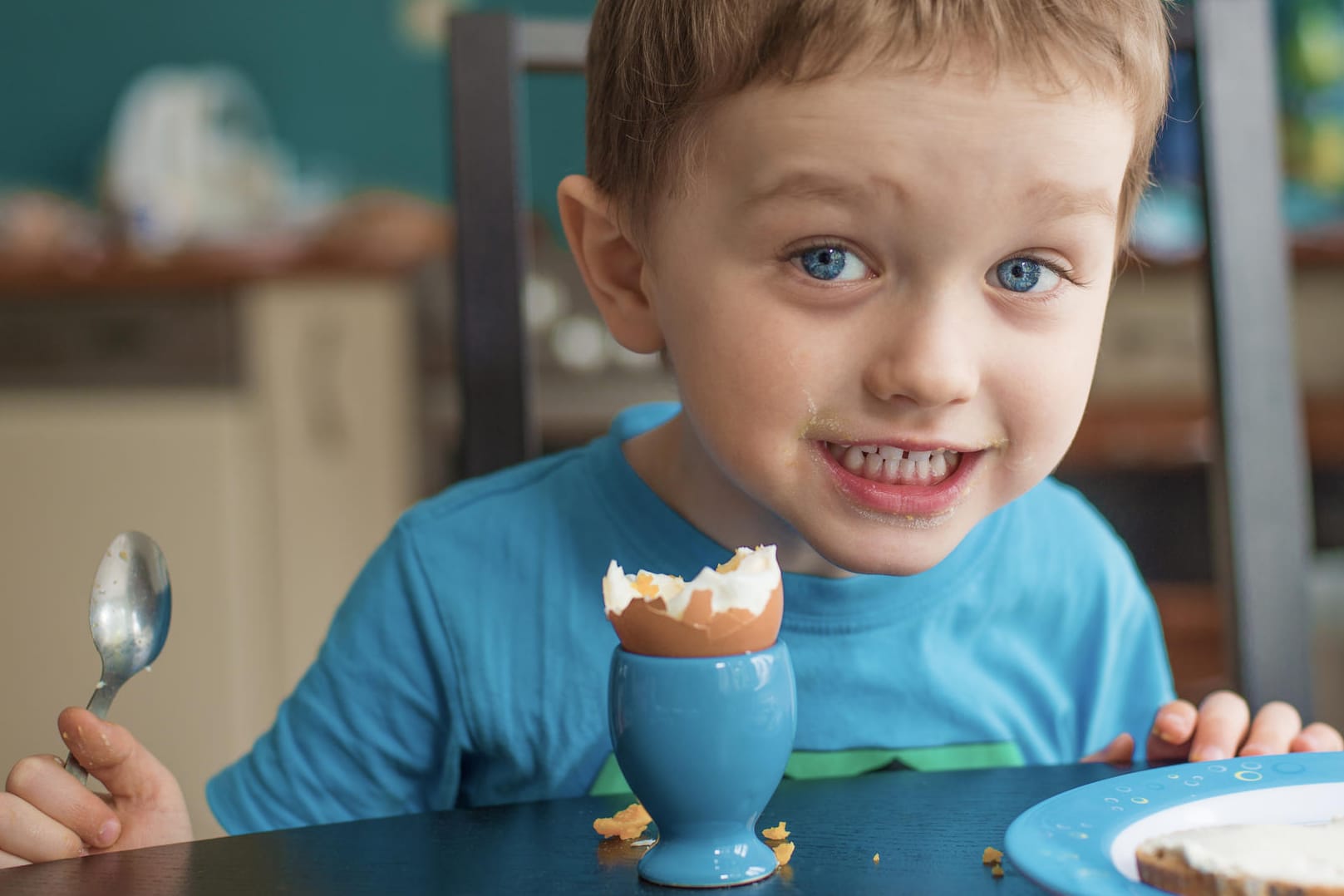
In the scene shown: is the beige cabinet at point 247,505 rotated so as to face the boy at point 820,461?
yes

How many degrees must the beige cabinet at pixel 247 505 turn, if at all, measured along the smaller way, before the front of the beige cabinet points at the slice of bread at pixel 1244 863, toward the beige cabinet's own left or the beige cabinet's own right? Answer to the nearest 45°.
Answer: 0° — it already faces it

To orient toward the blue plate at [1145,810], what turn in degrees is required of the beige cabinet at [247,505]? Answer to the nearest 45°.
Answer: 0° — it already faces it

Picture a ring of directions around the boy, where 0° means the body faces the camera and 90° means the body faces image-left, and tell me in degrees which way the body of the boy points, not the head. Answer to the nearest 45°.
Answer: approximately 0°

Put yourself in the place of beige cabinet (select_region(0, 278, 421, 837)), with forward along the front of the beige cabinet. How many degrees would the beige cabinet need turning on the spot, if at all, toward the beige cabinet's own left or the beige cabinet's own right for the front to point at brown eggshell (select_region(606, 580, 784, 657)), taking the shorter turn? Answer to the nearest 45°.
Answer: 0° — it already faces it

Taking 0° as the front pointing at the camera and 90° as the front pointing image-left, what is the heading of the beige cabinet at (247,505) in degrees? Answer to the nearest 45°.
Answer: approximately 0°

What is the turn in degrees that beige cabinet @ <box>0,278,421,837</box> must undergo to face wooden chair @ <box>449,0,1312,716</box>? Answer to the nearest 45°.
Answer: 0° — it already faces it

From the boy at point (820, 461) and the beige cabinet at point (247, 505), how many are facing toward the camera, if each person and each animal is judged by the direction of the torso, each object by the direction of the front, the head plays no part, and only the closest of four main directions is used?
2
